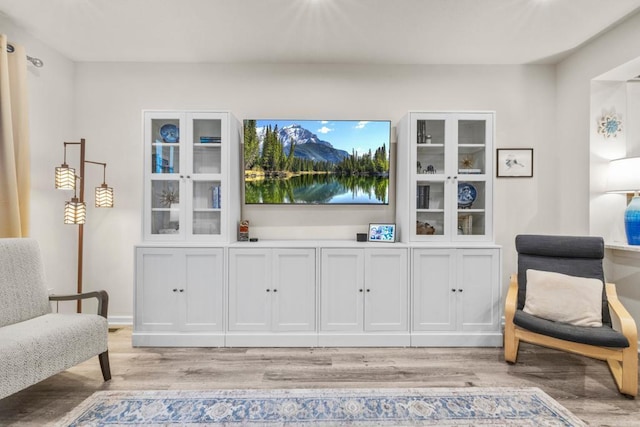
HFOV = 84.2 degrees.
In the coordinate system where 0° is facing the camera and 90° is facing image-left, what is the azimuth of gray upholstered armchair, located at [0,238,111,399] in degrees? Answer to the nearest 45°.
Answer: approximately 315°

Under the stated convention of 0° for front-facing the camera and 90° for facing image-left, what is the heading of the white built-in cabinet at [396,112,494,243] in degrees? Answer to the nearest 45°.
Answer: approximately 0°

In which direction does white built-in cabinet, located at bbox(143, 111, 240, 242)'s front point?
toward the camera

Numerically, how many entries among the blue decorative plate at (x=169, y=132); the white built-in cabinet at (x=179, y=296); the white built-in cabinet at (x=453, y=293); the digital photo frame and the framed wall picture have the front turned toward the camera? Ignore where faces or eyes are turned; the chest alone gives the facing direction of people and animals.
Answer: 5

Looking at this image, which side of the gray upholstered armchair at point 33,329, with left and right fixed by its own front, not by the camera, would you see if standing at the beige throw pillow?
front

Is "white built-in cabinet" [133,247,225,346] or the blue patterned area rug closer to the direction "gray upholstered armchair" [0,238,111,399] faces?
the blue patterned area rug

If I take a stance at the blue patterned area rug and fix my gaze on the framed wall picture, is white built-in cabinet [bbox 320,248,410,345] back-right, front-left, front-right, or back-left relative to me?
front-left

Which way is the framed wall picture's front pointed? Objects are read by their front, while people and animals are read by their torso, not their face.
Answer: toward the camera

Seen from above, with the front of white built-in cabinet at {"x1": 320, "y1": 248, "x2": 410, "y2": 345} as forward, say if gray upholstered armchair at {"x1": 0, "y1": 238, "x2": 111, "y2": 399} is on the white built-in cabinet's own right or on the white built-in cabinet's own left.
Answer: on the white built-in cabinet's own right

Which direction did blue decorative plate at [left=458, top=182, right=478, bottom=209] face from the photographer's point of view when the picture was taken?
facing the viewer

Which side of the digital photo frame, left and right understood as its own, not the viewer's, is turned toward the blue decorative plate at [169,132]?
right

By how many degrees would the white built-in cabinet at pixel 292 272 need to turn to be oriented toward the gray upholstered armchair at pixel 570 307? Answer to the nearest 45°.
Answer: approximately 90° to its left

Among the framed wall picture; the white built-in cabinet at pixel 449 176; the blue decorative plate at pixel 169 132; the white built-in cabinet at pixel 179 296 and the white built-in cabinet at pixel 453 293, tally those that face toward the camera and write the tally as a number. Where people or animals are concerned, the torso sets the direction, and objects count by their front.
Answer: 5

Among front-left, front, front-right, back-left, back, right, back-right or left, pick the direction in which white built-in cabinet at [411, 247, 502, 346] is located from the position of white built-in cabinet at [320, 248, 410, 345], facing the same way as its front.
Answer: left

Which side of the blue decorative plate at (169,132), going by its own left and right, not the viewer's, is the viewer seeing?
front

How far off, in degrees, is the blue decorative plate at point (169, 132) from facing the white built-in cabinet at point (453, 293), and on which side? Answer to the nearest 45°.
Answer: approximately 45° to its left
